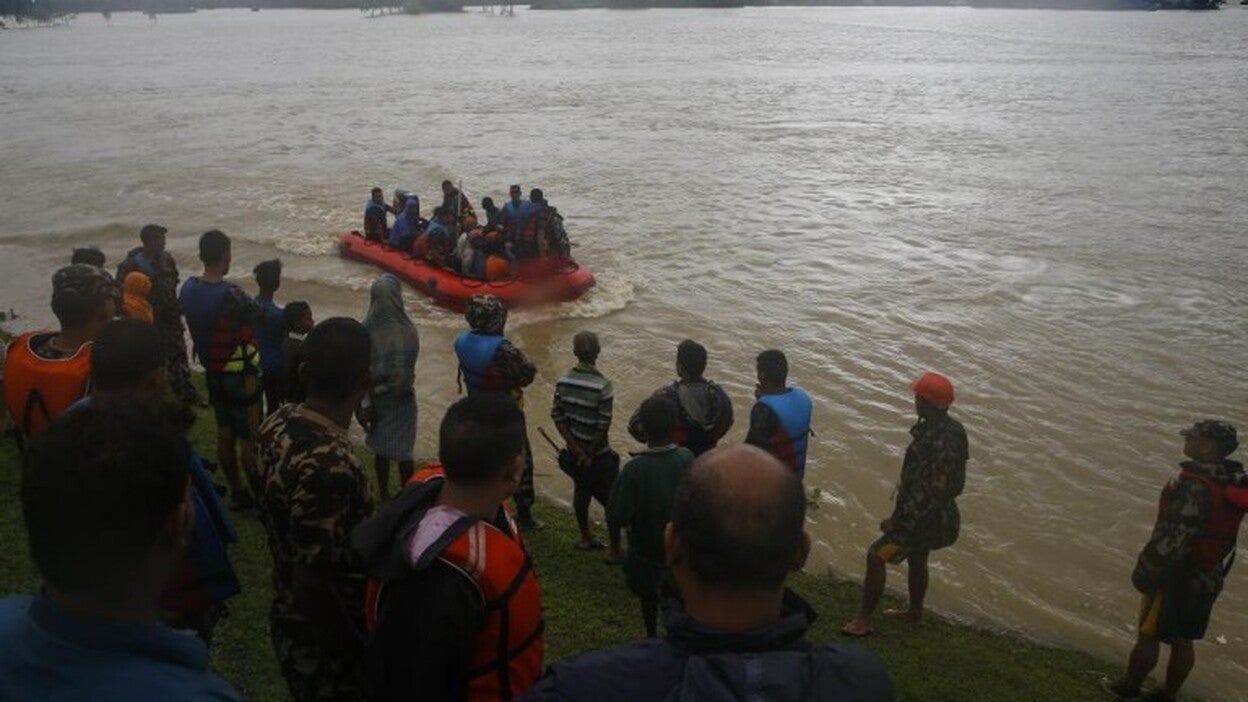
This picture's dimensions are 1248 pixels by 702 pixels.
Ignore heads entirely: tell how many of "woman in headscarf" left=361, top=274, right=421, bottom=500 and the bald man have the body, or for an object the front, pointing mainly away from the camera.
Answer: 2

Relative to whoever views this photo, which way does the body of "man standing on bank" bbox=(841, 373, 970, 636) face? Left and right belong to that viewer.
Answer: facing to the left of the viewer

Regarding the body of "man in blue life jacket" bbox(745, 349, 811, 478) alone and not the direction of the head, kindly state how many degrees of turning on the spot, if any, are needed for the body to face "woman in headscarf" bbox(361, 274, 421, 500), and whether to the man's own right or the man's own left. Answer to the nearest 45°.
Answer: approximately 45° to the man's own left

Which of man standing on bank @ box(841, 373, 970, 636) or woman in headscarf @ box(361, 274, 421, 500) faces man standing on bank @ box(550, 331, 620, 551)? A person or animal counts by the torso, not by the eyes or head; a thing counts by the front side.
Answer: man standing on bank @ box(841, 373, 970, 636)

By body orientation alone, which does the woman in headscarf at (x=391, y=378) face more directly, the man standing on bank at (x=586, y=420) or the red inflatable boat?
the red inflatable boat

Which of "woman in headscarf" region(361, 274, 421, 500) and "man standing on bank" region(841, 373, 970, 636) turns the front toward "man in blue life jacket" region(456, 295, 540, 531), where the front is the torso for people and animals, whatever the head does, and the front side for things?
the man standing on bank

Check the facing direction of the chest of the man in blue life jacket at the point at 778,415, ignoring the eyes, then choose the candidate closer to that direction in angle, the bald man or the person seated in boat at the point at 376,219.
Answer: the person seated in boat

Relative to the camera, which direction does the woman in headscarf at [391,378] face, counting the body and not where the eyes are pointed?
away from the camera

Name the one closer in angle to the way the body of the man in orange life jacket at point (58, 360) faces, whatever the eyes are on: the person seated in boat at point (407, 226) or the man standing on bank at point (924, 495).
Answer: the person seated in boat

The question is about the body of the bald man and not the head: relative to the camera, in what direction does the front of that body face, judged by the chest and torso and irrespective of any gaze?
away from the camera

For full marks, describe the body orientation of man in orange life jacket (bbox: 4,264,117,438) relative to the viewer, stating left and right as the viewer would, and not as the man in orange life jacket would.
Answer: facing away from the viewer and to the right of the viewer

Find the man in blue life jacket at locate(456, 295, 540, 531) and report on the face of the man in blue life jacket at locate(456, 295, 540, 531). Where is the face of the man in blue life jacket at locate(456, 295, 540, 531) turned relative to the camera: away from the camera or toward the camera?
away from the camera
